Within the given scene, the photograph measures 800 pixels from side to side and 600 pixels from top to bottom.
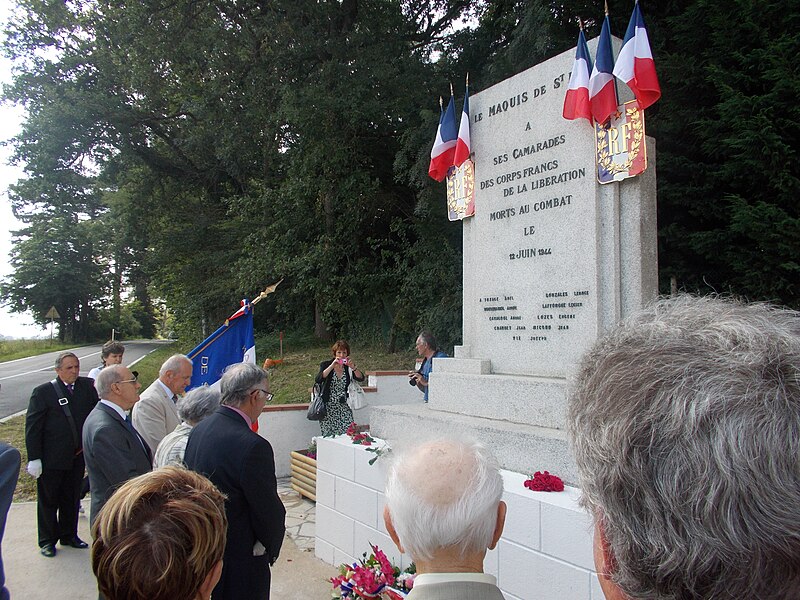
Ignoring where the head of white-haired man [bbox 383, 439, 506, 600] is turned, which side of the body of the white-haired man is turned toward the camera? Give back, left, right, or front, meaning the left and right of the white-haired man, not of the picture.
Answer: back

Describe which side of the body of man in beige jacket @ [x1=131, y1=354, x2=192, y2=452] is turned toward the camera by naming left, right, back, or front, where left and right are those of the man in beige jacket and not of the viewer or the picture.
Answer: right

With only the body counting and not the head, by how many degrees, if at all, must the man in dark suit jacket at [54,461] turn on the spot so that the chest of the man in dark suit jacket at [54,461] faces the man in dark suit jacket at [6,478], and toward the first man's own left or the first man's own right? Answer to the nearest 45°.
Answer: approximately 45° to the first man's own right

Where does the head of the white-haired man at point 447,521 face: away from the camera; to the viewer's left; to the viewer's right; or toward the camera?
away from the camera

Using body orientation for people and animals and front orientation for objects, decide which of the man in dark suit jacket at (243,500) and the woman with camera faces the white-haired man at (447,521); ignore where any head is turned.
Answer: the woman with camera

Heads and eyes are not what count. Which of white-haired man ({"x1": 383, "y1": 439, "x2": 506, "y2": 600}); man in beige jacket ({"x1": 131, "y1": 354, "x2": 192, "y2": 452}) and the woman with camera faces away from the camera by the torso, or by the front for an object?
the white-haired man

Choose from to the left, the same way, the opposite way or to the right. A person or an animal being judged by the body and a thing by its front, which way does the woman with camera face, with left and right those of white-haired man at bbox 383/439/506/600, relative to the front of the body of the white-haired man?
the opposite way

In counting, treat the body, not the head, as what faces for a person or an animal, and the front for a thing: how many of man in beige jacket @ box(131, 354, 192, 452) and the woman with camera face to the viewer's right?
1

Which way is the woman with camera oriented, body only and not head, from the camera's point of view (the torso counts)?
toward the camera

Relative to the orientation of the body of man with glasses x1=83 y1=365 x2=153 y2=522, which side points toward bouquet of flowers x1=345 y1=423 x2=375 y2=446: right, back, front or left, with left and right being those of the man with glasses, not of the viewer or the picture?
front

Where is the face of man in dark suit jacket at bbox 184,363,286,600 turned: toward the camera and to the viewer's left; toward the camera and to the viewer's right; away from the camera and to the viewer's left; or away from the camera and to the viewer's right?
away from the camera and to the viewer's right

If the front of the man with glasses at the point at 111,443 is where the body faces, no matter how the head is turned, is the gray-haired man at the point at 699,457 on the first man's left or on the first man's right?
on the first man's right

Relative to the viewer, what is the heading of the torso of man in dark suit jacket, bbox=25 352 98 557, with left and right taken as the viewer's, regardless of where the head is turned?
facing the viewer and to the right of the viewer

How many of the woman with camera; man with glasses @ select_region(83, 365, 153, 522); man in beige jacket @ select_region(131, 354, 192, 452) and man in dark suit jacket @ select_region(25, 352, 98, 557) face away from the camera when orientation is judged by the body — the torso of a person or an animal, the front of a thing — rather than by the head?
0

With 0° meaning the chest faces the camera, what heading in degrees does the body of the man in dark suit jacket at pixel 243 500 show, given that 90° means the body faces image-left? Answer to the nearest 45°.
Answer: approximately 225°

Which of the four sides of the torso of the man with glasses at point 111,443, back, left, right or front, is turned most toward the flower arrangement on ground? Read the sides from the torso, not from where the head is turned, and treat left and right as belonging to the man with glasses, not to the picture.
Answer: front

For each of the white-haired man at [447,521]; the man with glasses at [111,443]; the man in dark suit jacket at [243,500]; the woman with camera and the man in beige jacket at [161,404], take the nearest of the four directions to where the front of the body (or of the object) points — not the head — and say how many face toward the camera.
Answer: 1

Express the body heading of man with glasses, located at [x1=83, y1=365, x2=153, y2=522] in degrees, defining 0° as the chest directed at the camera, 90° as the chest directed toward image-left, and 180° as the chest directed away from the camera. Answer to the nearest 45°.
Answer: approximately 270°
